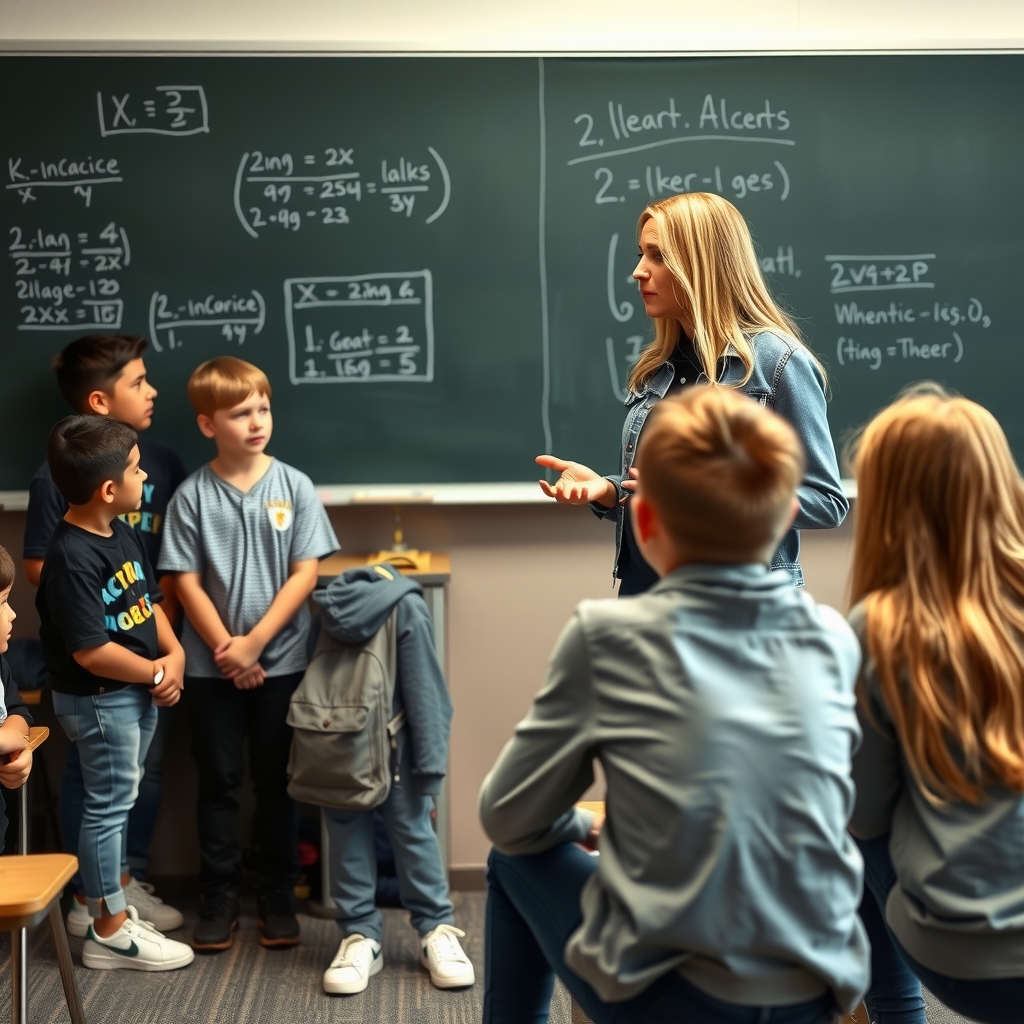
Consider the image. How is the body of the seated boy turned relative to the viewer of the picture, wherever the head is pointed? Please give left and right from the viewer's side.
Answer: facing away from the viewer and to the left of the viewer

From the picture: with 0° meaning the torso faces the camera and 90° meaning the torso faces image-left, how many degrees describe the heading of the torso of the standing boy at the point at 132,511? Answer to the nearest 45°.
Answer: approximately 315°

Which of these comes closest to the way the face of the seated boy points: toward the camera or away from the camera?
away from the camera

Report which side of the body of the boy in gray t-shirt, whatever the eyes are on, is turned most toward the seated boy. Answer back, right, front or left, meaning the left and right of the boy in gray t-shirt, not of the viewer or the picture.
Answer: front

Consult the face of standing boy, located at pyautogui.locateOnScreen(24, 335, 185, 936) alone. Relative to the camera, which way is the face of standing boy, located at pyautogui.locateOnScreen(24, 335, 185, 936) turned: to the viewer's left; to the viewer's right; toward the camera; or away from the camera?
to the viewer's right
